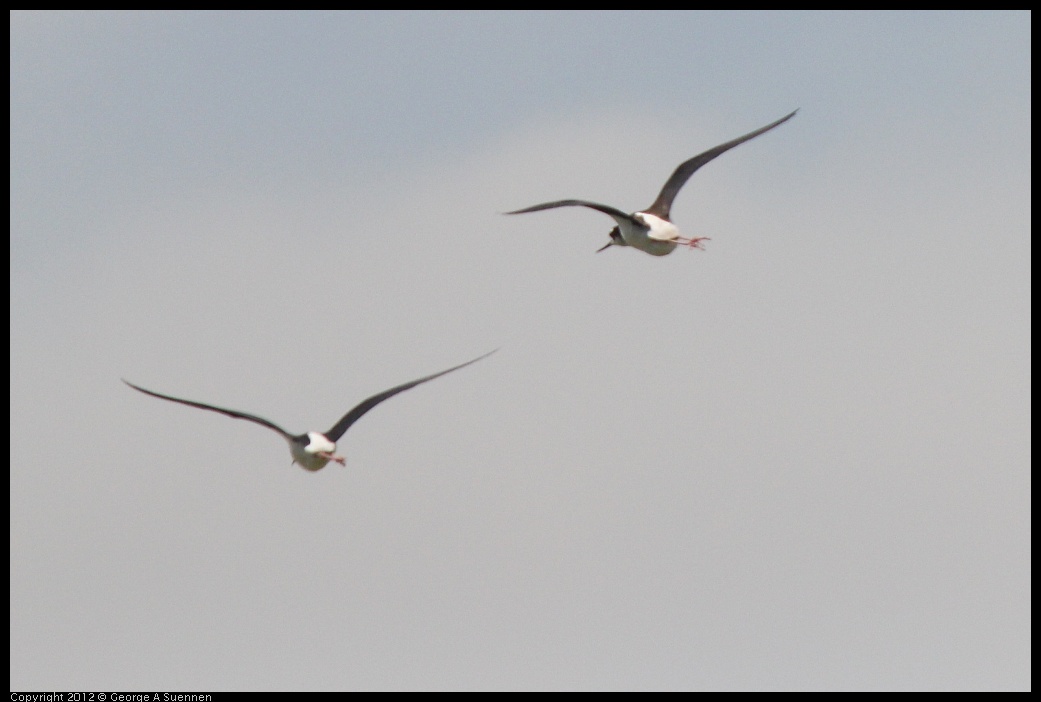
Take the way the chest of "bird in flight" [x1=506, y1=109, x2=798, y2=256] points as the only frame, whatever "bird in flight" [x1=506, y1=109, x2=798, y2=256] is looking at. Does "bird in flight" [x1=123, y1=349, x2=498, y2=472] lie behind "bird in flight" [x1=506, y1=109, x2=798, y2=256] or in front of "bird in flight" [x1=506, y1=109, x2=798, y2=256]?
in front

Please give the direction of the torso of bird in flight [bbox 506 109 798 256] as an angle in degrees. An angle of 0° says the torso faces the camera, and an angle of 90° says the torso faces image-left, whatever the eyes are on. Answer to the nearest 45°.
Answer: approximately 135°
